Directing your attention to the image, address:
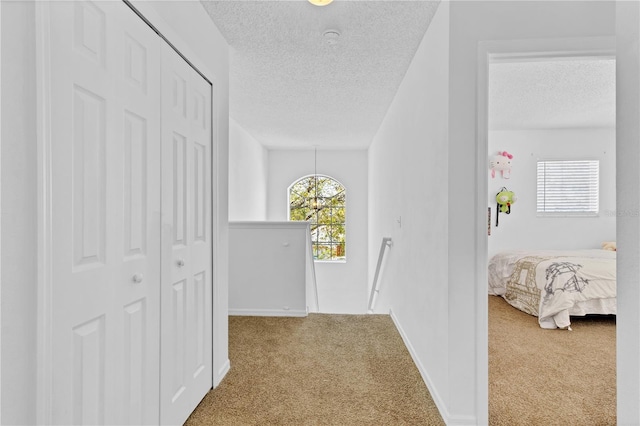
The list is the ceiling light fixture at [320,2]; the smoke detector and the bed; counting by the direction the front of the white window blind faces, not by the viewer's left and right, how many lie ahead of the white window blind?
3

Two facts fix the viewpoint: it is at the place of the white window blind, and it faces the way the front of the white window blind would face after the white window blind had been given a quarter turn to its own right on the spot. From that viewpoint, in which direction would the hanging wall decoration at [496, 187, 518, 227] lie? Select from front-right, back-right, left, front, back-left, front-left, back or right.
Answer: front-left

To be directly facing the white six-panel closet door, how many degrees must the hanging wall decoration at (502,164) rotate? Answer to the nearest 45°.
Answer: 0° — it already faces it

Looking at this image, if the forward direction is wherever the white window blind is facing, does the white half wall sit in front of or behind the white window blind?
in front

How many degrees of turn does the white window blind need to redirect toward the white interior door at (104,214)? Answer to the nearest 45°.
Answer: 0° — it already faces it

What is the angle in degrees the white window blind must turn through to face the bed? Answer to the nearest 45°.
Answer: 0° — it already faces it

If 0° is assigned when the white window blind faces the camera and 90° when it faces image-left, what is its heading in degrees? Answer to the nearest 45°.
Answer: approximately 0°

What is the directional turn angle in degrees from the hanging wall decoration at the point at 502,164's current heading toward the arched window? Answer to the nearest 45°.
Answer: approximately 90° to its right
